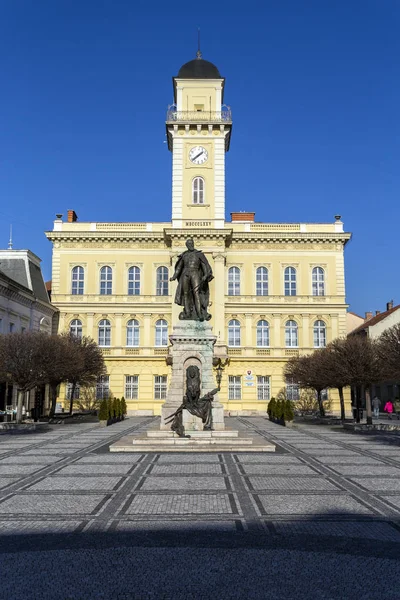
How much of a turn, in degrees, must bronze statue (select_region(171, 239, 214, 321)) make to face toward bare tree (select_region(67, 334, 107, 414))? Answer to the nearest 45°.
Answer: approximately 180°

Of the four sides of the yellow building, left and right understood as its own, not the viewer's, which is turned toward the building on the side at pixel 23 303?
right

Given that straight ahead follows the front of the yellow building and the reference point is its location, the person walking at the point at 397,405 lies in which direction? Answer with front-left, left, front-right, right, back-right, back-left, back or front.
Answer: left

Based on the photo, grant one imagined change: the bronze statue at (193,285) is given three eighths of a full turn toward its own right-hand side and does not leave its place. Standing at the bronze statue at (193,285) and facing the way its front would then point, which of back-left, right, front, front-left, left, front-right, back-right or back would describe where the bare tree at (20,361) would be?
front

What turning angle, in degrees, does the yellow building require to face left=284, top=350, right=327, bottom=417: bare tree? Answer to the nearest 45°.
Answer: approximately 45° to its left

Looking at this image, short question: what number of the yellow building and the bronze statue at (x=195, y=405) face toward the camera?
2

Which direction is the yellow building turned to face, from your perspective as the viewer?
facing the viewer

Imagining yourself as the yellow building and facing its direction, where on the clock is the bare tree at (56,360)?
The bare tree is roughly at 1 o'clock from the yellow building.

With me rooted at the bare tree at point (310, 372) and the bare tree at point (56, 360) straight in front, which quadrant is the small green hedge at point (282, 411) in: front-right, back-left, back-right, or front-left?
front-left

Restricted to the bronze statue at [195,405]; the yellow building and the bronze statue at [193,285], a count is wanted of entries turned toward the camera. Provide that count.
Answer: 3

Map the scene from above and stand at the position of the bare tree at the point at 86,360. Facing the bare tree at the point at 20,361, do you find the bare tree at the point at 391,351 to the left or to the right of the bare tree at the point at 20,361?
left

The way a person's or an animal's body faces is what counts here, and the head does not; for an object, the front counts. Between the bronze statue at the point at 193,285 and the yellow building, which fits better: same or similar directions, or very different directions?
same or similar directions

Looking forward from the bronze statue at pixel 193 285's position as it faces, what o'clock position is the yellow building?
The yellow building is roughly at 6 o'clock from the bronze statue.

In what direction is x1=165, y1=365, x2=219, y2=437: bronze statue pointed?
toward the camera

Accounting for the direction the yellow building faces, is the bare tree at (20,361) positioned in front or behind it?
in front
